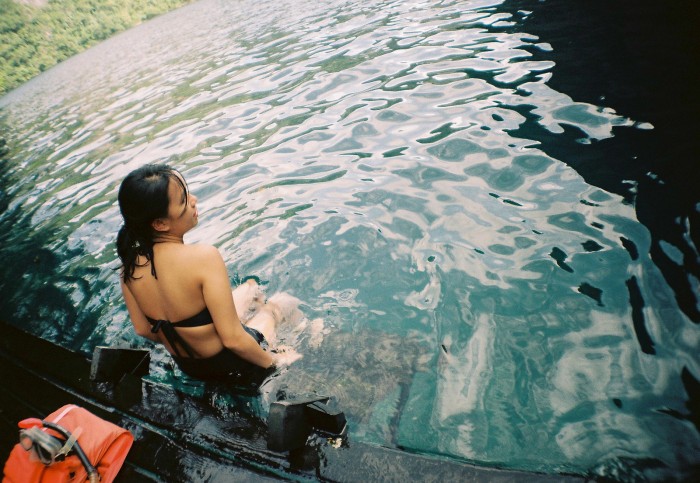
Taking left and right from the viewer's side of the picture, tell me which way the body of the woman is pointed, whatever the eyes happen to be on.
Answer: facing away from the viewer and to the right of the viewer

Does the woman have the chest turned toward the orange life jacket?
no
